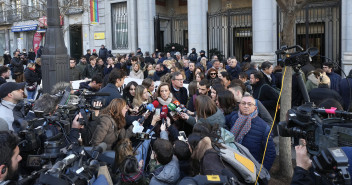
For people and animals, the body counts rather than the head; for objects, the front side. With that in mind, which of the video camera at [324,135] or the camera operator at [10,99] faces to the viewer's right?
the camera operator

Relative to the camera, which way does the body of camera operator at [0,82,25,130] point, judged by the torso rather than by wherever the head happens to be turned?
to the viewer's right

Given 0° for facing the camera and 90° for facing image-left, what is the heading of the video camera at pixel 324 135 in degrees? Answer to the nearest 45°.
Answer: approximately 90°

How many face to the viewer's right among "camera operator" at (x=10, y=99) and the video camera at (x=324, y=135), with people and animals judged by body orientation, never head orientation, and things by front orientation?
1

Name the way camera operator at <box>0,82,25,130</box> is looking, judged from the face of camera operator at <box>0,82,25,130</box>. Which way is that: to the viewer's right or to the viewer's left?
to the viewer's right

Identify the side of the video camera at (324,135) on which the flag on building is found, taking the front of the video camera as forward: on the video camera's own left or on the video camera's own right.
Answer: on the video camera's own right

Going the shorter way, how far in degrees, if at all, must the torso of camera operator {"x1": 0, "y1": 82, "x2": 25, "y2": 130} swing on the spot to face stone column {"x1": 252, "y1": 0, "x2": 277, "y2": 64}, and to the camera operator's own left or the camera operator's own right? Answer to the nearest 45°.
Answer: approximately 45° to the camera operator's own left

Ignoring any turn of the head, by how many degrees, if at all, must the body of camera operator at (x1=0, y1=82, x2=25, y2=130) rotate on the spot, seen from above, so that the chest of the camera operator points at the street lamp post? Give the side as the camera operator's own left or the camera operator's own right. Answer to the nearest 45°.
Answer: approximately 90° to the camera operator's own left

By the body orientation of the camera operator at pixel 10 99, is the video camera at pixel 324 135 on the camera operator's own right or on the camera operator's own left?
on the camera operator's own right

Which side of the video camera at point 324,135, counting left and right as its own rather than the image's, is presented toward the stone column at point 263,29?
right
